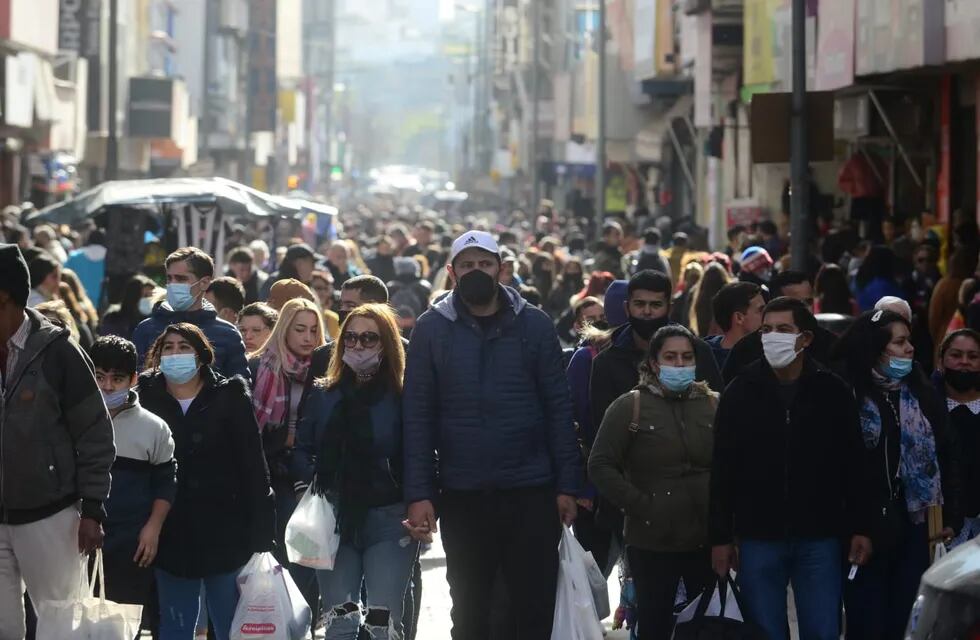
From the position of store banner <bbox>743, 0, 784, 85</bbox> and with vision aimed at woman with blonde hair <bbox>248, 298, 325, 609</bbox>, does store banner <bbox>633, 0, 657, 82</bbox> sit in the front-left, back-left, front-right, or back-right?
back-right

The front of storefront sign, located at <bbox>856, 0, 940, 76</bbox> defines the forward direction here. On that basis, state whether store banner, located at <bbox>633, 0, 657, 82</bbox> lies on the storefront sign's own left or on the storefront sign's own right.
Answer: on the storefront sign's own right
